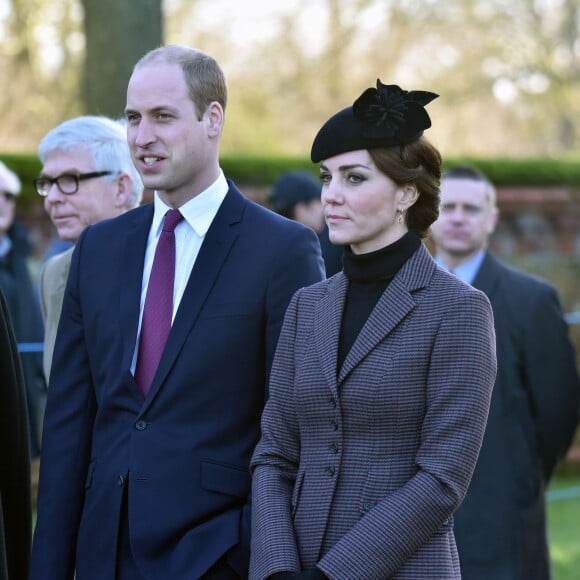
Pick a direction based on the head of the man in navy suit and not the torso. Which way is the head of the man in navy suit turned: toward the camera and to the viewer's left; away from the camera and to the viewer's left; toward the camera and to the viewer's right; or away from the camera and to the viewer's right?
toward the camera and to the viewer's left

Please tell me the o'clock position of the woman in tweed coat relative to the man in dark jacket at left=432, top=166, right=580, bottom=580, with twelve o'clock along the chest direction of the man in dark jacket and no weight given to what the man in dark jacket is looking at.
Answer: The woman in tweed coat is roughly at 11 o'clock from the man in dark jacket.

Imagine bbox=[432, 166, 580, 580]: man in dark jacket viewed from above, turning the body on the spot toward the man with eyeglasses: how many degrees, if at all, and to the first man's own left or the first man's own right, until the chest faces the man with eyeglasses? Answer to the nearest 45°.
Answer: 0° — they already face them

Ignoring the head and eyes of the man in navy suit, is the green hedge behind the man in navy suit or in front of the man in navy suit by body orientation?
behind

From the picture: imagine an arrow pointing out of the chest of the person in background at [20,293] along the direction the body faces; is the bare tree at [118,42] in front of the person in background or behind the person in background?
behind

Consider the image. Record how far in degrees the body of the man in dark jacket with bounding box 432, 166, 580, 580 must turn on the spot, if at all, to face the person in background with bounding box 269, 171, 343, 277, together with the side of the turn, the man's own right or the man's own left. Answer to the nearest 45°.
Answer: approximately 90° to the man's own right

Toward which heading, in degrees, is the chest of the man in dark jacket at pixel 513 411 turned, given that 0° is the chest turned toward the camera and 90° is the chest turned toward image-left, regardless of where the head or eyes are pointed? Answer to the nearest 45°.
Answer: approximately 45°

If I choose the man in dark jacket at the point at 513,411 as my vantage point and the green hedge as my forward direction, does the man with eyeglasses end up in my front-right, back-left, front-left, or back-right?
back-left

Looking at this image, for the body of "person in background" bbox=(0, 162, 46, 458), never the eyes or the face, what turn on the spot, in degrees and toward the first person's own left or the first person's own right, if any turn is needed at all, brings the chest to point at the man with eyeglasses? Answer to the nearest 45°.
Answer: approximately 45° to the first person's own left

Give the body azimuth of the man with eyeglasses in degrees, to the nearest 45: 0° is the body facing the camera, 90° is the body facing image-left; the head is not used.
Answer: approximately 45°

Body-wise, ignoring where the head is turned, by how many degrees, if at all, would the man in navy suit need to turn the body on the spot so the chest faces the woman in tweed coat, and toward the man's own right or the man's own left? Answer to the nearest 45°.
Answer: approximately 90° to the man's own left

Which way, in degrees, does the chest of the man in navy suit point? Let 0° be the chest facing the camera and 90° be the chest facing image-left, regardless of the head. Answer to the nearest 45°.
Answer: approximately 45°
